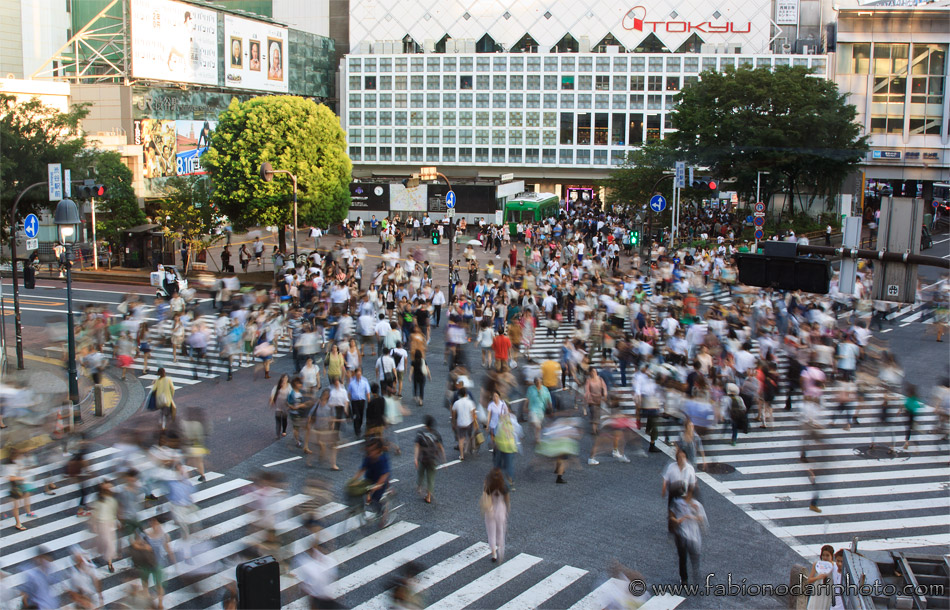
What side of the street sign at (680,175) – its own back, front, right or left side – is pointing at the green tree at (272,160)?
right

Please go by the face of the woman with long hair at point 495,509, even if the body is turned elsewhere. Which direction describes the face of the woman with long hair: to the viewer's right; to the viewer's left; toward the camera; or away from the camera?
away from the camera

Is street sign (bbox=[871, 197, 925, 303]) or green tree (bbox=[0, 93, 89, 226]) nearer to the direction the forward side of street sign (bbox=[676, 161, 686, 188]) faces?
the street sign (bbox=[871, 197, 925, 303])

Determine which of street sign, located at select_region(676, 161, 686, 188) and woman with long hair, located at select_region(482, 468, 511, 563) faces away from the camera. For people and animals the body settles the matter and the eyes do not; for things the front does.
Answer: the woman with long hair

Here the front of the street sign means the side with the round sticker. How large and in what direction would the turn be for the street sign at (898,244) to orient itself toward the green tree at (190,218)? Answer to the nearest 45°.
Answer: approximately 135° to its right

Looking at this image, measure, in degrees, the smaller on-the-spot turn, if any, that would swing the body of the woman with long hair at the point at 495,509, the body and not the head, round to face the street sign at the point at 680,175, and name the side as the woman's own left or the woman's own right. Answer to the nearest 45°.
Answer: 0° — they already face it

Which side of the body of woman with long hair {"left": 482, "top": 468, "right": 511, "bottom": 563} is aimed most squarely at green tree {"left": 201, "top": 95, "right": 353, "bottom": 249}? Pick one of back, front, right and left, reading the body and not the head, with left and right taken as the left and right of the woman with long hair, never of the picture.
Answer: front

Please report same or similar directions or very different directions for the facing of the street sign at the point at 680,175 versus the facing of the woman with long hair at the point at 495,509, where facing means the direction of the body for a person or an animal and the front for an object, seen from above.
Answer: very different directions

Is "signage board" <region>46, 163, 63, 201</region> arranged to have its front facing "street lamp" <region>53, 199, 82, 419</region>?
yes

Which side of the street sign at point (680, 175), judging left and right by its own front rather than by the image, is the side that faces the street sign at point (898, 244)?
front

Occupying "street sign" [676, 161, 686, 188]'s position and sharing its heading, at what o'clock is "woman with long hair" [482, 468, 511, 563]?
The woman with long hair is roughly at 12 o'clock from the street sign.

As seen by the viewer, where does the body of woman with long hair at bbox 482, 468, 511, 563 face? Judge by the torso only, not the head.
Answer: away from the camera

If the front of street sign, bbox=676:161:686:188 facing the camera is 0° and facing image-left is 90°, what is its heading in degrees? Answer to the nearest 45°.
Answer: approximately 0°
